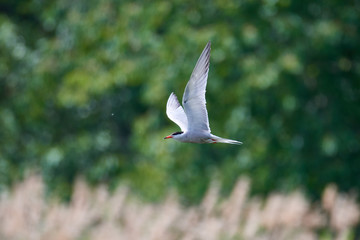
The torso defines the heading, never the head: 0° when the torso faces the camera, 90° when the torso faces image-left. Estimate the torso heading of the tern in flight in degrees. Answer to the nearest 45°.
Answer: approximately 90°
